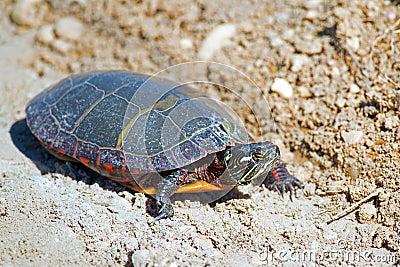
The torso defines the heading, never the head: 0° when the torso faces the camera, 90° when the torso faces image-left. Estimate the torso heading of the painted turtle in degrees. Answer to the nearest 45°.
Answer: approximately 315°

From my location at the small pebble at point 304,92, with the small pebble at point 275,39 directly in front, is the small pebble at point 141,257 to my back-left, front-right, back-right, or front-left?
back-left

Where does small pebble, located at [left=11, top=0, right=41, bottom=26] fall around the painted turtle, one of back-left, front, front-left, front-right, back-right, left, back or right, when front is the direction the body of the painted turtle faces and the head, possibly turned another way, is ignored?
back
